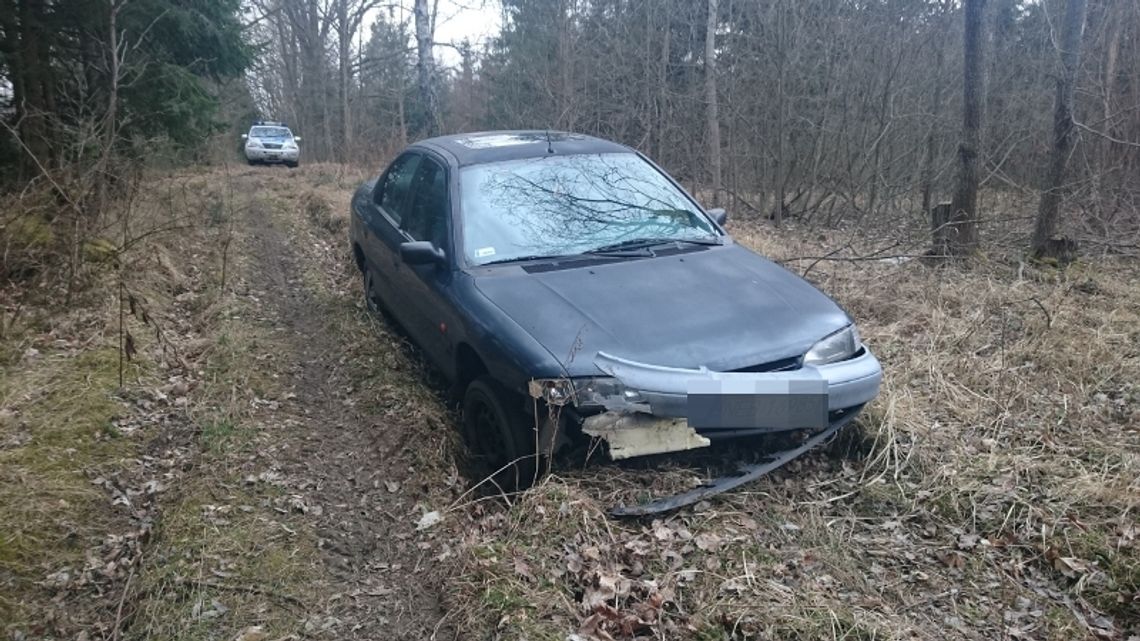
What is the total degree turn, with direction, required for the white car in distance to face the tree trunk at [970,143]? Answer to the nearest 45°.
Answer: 0° — it already faces it

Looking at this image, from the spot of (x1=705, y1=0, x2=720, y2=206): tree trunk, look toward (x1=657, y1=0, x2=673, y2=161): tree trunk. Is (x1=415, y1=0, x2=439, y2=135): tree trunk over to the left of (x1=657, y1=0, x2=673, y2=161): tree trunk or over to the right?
left

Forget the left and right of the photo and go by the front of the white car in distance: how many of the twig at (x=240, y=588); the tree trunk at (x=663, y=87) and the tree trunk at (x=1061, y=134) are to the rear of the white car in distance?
0

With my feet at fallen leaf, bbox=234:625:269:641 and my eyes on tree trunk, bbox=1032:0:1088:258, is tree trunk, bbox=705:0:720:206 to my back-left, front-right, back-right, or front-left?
front-left

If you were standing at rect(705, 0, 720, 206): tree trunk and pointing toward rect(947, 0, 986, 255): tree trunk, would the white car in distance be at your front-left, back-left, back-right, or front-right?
back-right

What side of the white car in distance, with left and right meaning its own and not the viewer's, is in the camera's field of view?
front

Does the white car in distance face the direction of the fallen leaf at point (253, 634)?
yes

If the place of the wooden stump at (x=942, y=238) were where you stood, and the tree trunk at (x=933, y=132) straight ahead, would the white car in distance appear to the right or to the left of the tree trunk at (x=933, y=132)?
left

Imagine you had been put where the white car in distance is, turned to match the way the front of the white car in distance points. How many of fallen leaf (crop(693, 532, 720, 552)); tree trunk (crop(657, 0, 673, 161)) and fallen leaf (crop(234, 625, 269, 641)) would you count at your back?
0

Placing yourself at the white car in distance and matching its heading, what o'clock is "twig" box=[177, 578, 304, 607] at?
The twig is roughly at 12 o'clock from the white car in distance.

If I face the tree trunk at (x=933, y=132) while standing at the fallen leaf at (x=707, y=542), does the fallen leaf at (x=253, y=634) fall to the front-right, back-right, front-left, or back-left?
back-left

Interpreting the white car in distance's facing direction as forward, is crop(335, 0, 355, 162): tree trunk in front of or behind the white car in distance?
behind
